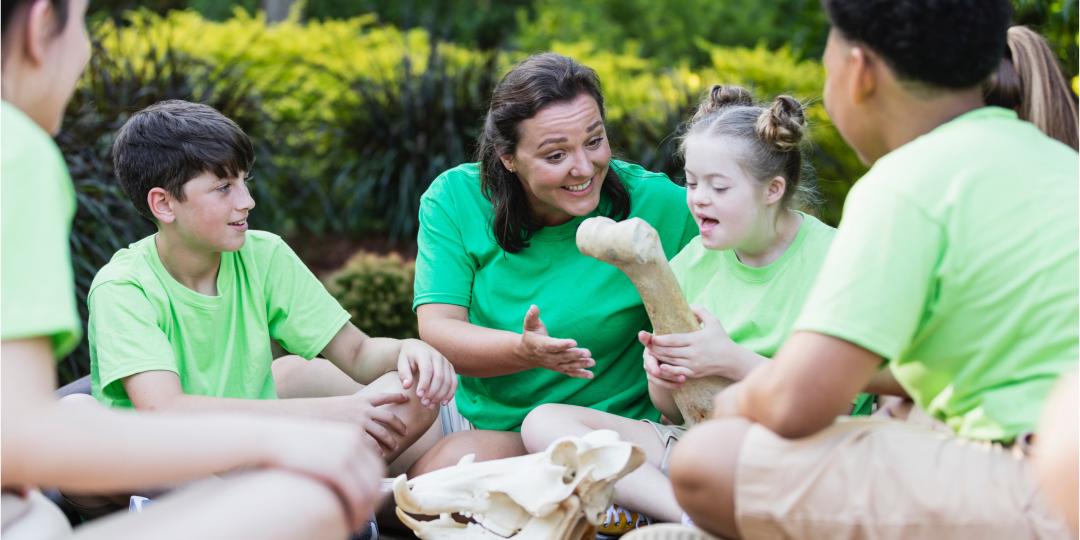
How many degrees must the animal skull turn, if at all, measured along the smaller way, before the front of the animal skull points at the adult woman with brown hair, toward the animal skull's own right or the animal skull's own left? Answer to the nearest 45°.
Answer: approximately 90° to the animal skull's own right

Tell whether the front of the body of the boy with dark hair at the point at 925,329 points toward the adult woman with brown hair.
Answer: yes

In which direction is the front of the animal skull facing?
to the viewer's left

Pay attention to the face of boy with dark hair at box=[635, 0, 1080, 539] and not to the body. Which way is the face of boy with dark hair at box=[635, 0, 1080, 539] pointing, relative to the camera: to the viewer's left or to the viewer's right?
to the viewer's left

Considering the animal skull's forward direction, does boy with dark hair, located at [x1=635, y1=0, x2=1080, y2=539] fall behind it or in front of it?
behind

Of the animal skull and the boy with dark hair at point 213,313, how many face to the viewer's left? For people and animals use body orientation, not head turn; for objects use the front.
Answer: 1

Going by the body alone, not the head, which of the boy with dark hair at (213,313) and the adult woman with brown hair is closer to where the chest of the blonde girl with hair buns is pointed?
the boy with dark hair

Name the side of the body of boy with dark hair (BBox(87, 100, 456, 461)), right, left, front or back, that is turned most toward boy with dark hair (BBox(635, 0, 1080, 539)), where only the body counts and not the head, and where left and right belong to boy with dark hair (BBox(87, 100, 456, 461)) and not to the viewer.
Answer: front

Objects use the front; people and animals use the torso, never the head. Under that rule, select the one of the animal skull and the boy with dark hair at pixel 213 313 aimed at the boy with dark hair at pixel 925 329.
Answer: the boy with dark hair at pixel 213 313

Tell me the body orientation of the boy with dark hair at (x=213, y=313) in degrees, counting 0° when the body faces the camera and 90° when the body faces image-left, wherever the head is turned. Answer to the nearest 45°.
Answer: approximately 315°

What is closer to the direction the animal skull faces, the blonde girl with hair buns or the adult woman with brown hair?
the adult woman with brown hair

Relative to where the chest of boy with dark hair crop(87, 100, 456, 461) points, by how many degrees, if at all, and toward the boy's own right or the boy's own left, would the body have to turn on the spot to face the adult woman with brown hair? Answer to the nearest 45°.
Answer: approximately 45° to the boy's own left

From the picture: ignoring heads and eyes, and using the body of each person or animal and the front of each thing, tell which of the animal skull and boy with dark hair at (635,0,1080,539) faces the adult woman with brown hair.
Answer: the boy with dark hair

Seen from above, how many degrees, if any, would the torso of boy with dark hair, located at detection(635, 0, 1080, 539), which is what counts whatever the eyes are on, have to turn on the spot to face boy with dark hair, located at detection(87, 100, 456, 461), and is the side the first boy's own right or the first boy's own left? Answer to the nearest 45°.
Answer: approximately 45° to the first boy's own left

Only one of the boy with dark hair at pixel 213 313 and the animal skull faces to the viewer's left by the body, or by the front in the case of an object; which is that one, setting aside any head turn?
the animal skull

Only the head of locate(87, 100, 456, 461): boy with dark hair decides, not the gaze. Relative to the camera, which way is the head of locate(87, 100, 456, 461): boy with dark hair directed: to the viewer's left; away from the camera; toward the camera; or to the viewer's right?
to the viewer's right

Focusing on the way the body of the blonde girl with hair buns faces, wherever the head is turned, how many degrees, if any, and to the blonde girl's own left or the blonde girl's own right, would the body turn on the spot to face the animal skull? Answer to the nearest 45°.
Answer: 0° — they already face it

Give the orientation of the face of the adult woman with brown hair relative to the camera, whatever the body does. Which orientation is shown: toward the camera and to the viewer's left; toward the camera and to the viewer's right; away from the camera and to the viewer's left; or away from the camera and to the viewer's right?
toward the camera and to the viewer's right
